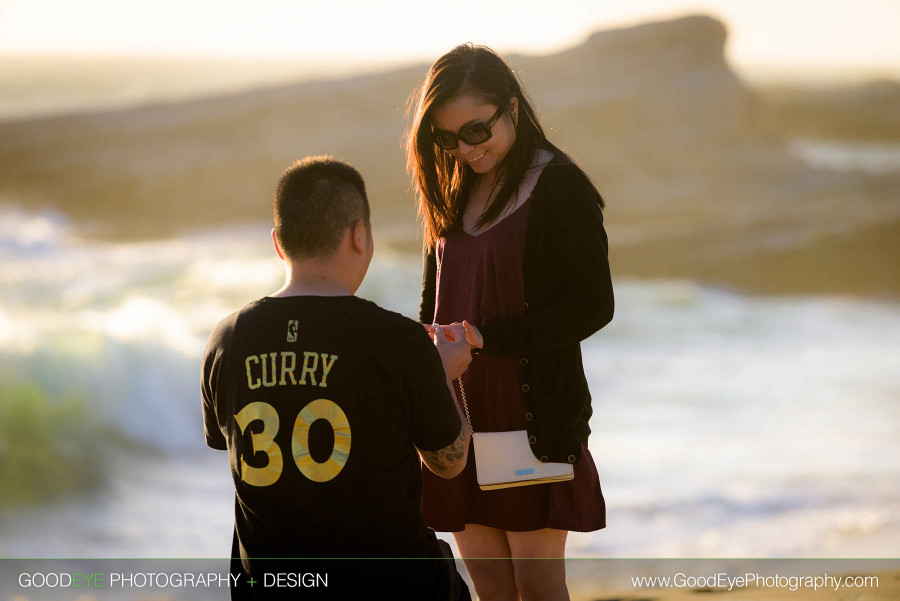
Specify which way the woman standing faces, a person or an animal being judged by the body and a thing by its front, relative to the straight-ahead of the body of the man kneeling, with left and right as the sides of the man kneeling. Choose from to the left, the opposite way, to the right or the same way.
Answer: the opposite way

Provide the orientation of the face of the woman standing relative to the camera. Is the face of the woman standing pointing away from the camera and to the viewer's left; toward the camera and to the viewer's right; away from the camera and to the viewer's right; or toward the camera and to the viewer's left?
toward the camera and to the viewer's left

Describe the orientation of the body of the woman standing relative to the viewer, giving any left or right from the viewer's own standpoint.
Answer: facing the viewer and to the left of the viewer

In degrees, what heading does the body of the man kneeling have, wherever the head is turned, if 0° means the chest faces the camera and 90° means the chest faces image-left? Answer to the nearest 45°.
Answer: approximately 225°
